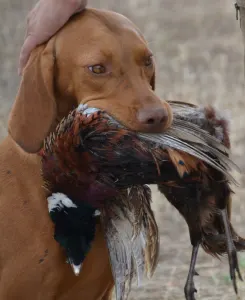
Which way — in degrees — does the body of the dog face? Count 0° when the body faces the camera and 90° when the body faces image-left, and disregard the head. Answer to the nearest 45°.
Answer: approximately 315°
